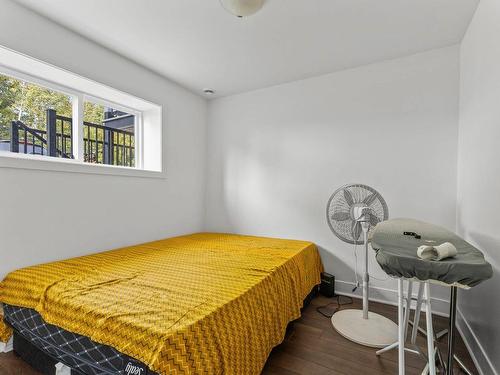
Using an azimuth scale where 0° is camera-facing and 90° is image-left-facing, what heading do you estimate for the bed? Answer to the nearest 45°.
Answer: approximately 45°

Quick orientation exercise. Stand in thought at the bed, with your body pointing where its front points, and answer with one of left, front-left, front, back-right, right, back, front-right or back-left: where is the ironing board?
left

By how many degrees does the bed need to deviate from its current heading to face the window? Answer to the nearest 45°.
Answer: approximately 90° to its right
